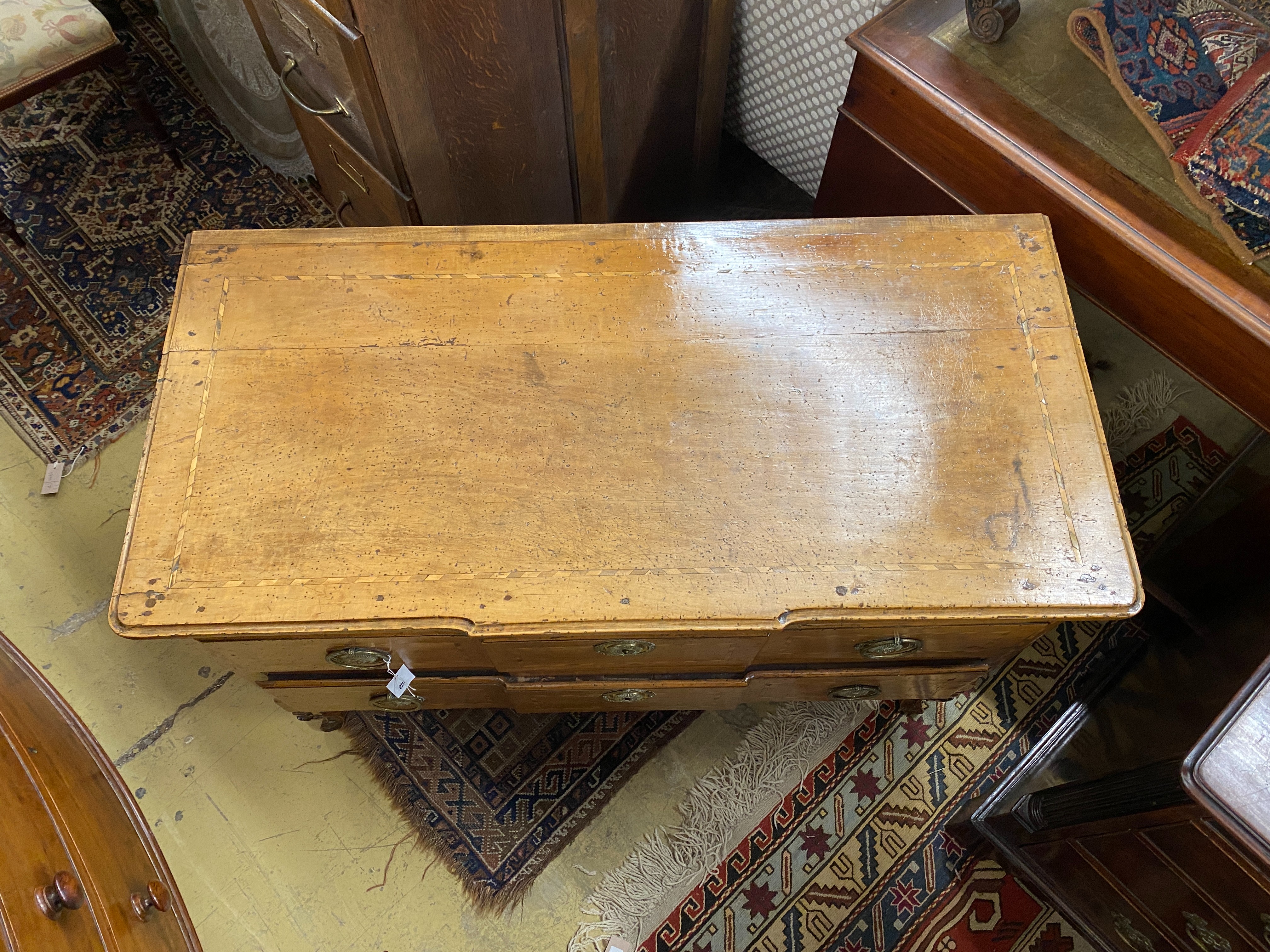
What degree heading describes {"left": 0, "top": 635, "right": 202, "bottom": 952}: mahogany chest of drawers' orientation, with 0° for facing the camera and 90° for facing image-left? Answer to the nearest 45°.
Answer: approximately 315°

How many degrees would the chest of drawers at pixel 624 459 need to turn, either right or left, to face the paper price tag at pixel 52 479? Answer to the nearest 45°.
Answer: approximately 90° to its right

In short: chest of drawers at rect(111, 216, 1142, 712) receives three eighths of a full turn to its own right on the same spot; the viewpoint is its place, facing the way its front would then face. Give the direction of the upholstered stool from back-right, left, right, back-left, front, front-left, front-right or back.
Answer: front

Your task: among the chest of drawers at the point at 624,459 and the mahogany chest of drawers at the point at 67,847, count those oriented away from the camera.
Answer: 0

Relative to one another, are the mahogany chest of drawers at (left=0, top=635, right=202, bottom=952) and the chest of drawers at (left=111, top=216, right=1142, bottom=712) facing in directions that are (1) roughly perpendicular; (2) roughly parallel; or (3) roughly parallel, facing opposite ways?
roughly perpendicular

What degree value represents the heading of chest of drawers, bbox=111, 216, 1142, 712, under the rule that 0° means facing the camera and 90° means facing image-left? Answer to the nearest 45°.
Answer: approximately 0°

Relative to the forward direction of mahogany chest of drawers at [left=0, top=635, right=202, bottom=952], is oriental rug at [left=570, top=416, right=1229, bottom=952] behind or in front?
in front

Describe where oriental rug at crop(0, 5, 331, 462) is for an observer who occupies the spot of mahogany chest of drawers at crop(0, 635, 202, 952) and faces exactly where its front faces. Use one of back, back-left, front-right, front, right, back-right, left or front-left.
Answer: left

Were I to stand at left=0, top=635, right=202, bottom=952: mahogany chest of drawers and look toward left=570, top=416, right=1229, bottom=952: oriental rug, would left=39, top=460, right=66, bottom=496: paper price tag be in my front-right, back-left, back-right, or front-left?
back-left
